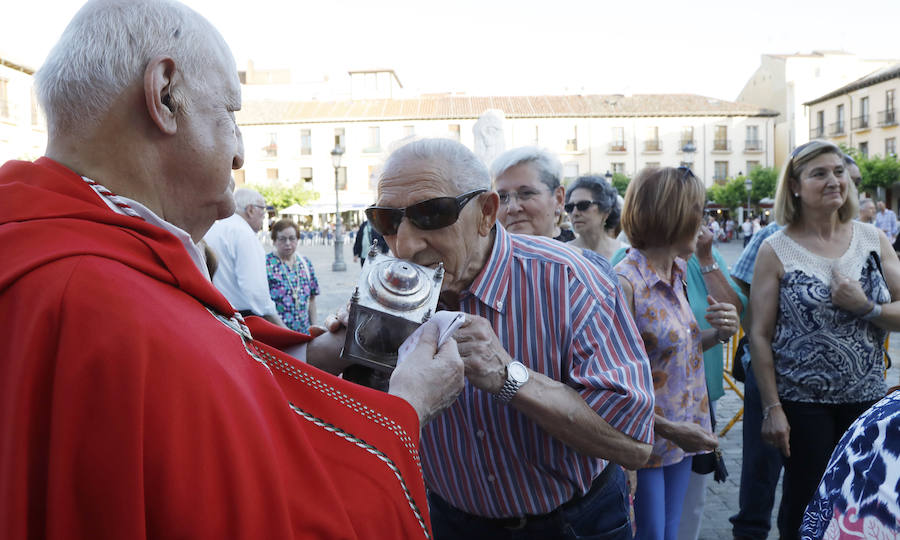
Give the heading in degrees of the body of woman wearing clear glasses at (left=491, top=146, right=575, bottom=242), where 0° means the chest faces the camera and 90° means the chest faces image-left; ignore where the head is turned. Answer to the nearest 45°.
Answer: approximately 45°

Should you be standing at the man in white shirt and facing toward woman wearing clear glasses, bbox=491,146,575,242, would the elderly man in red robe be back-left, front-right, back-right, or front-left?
front-right

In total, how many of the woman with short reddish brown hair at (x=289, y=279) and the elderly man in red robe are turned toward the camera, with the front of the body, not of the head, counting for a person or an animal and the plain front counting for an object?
1

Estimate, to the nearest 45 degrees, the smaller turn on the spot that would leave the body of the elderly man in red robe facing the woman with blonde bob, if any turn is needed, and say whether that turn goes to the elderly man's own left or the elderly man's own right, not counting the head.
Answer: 0° — they already face them

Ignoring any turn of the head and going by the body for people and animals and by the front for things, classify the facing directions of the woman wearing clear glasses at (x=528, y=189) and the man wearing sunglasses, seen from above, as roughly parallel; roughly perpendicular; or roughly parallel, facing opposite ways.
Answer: roughly parallel

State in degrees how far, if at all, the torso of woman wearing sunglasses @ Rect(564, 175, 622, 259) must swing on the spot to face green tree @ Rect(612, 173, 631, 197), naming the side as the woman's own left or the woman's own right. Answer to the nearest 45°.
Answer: approximately 135° to the woman's own right

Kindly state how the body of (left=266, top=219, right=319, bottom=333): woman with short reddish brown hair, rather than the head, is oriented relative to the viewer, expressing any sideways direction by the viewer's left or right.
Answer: facing the viewer

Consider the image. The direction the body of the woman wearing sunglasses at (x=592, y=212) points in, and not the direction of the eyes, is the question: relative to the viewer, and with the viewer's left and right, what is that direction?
facing the viewer and to the left of the viewer

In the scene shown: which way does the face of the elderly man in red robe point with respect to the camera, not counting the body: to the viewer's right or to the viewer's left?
to the viewer's right

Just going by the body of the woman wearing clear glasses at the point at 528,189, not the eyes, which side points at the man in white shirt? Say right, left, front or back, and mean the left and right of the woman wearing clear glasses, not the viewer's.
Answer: right

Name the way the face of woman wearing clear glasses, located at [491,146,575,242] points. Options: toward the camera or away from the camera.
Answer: toward the camera

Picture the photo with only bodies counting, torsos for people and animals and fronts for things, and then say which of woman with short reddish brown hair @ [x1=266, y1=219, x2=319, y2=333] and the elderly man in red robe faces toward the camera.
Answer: the woman with short reddish brown hair

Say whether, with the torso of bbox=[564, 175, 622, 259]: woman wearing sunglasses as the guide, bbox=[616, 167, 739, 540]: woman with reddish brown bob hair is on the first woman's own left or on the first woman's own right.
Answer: on the first woman's own left

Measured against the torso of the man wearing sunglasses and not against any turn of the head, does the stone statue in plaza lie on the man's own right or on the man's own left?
on the man's own right

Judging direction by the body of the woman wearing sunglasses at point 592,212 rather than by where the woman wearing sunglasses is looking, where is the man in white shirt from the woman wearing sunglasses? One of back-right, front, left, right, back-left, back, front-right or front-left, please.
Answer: front-right

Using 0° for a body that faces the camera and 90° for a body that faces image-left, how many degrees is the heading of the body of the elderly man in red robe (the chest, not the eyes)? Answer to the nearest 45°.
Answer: approximately 225°
